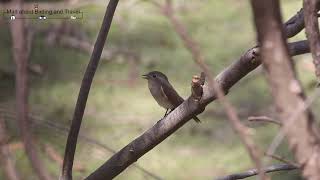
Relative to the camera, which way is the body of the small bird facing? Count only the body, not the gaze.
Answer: to the viewer's left

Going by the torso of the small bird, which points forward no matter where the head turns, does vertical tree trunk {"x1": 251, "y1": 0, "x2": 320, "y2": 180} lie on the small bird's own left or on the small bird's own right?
on the small bird's own left
